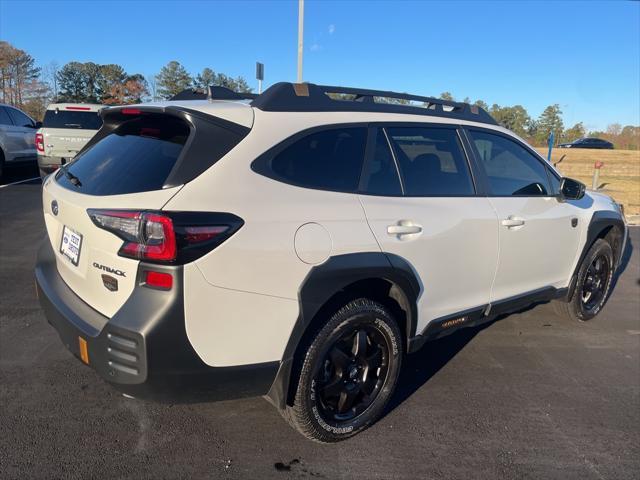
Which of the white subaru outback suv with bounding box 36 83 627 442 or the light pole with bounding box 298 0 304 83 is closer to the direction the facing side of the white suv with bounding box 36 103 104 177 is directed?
the light pole

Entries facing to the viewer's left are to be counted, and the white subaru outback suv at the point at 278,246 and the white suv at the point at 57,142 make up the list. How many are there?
0

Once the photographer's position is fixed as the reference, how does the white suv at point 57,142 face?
facing away from the viewer

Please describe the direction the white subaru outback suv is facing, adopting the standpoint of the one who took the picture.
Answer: facing away from the viewer and to the right of the viewer

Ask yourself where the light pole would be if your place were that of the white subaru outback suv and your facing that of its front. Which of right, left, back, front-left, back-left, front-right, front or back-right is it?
front-left

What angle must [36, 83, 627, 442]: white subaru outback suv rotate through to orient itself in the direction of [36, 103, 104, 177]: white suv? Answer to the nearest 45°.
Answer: approximately 90° to its left

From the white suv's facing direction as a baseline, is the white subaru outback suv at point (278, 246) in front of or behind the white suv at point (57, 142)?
behind

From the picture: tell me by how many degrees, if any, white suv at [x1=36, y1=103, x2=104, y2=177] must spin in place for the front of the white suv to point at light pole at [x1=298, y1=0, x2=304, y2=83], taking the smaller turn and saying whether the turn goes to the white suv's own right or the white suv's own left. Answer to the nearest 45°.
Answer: approximately 90° to the white suv's own right

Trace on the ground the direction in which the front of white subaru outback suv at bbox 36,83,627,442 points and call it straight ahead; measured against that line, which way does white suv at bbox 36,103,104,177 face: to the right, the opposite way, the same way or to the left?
to the left
